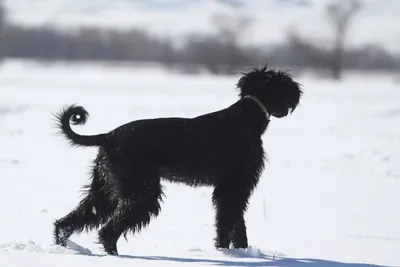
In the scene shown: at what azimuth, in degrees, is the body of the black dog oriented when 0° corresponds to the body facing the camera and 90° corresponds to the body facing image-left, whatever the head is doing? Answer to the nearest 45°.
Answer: approximately 270°
